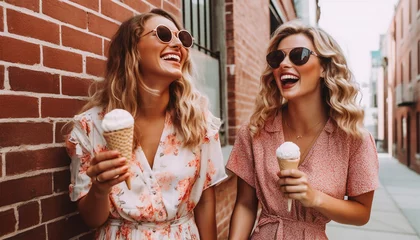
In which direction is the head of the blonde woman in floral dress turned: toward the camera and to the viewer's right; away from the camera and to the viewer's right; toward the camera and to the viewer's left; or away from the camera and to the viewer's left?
toward the camera and to the viewer's right

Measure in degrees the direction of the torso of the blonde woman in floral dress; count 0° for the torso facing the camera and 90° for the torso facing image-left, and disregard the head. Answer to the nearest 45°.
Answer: approximately 0°

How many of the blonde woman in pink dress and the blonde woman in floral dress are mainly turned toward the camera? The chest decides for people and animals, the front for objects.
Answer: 2

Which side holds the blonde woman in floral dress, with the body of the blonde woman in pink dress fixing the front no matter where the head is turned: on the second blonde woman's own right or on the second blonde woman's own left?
on the second blonde woman's own right

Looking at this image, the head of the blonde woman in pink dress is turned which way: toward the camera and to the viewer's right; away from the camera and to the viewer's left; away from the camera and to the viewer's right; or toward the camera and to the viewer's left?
toward the camera and to the viewer's left

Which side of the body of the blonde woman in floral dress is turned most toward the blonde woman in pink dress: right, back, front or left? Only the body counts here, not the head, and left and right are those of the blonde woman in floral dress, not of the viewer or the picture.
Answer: left

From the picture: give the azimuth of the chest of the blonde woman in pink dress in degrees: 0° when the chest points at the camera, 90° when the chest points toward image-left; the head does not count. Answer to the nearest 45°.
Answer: approximately 0°
